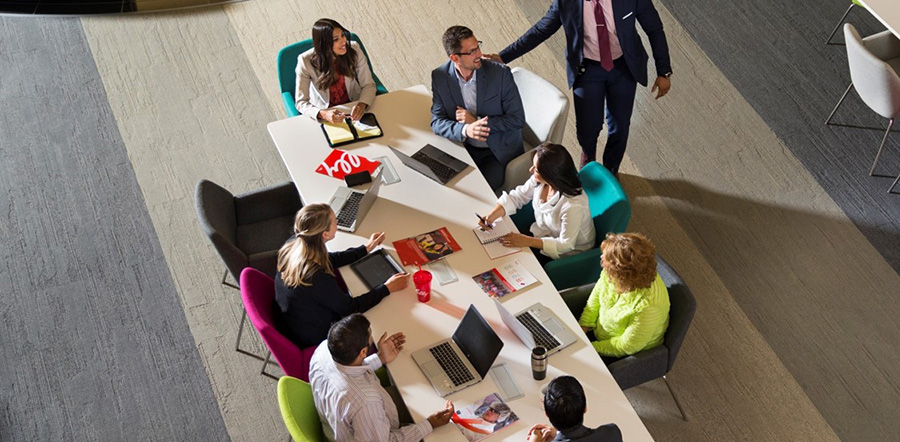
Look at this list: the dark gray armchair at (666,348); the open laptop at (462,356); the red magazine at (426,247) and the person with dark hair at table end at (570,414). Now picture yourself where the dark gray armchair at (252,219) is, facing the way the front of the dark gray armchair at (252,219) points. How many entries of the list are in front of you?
4

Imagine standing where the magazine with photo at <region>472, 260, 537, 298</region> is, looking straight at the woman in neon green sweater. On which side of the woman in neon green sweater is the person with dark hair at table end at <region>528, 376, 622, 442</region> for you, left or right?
right

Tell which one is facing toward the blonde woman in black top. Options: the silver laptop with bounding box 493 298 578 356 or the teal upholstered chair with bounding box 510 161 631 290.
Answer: the teal upholstered chair

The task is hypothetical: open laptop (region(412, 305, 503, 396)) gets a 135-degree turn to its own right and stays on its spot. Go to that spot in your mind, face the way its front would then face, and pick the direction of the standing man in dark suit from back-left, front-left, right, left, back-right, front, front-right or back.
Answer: front

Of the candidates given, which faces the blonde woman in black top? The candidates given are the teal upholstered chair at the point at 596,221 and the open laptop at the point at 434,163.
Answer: the teal upholstered chair

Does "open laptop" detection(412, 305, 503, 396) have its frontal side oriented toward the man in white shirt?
yes

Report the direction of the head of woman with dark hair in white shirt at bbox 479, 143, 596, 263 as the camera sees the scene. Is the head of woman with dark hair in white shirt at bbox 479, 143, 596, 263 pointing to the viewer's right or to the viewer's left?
to the viewer's left

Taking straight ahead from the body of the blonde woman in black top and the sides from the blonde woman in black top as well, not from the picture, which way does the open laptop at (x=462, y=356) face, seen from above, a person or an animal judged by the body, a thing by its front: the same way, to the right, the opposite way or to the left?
the opposite way

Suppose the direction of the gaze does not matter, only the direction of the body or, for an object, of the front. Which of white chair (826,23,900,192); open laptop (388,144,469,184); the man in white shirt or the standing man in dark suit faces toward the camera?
the standing man in dark suit

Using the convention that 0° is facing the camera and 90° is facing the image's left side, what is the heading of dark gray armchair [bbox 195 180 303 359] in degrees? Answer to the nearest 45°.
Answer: approximately 315°
